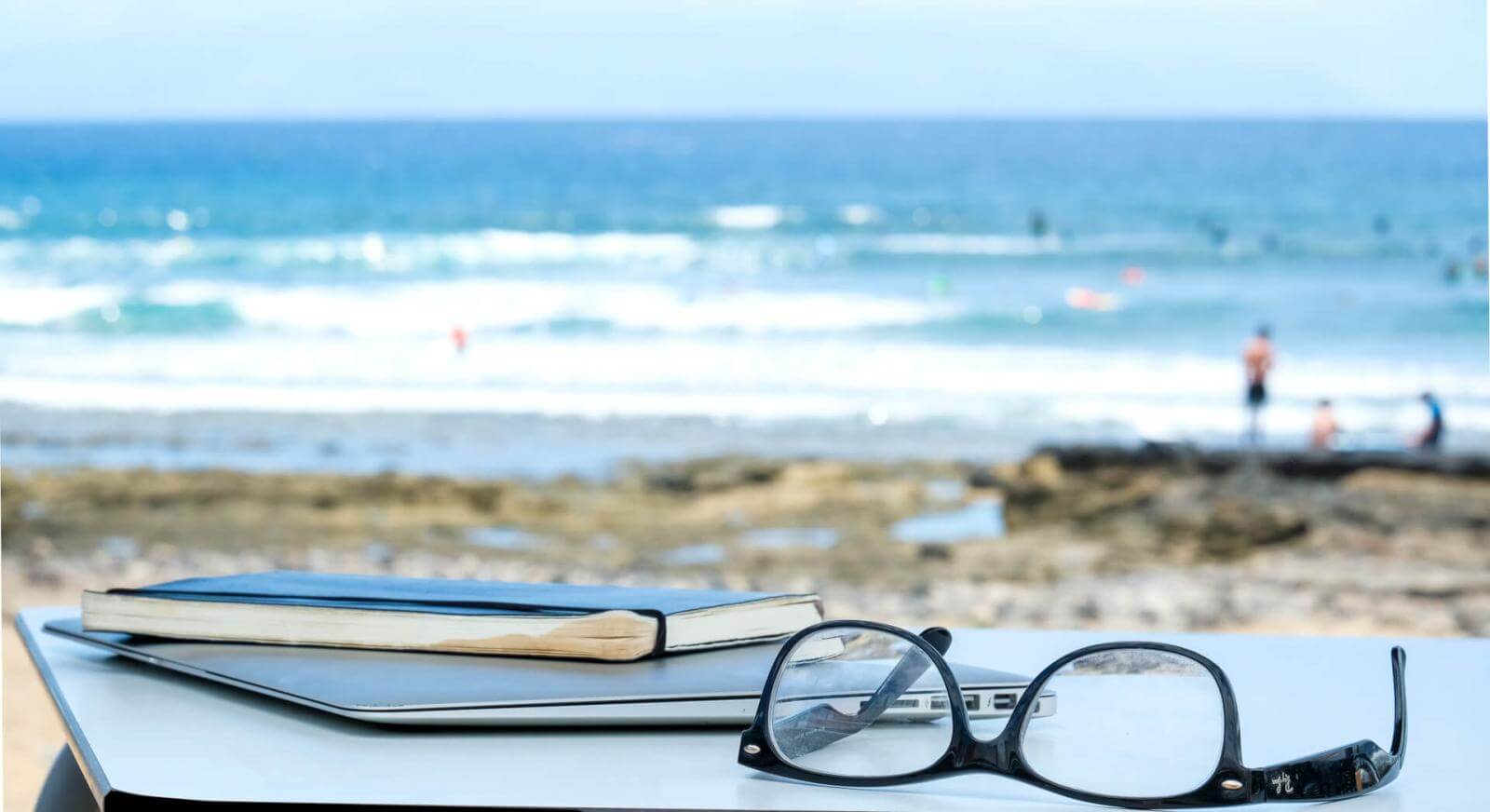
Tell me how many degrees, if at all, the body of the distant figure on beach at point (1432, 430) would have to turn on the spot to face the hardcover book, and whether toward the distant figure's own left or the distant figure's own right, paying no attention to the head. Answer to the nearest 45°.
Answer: approximately 90° to the distant figure's own left
